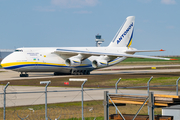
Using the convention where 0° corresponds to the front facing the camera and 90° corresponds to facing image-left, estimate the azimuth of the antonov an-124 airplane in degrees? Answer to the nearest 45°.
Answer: approximately 45°
